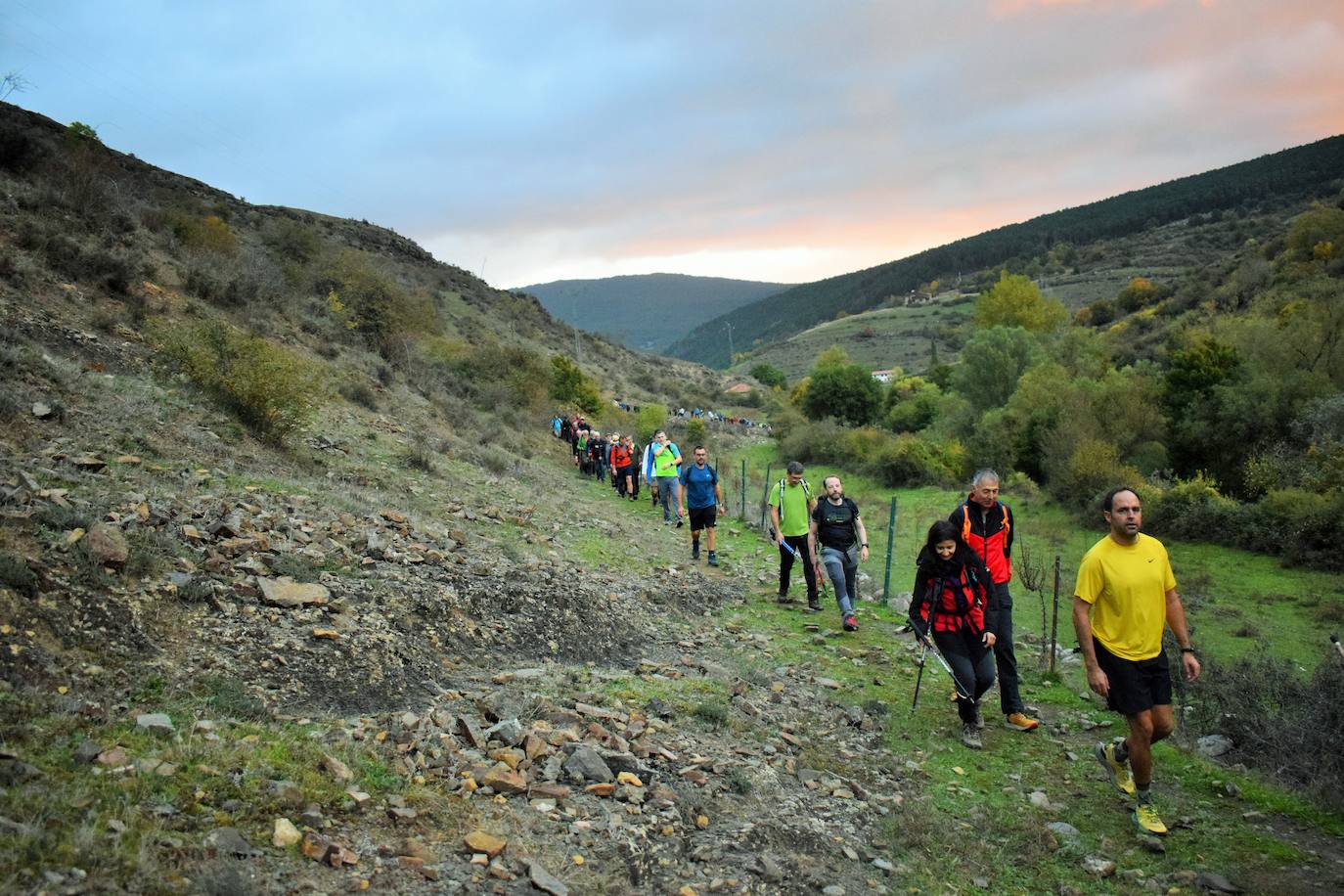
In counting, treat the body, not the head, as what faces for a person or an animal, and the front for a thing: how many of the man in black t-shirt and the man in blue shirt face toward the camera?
2

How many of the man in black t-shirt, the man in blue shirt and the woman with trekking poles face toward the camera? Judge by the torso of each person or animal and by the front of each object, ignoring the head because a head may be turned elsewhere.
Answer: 3

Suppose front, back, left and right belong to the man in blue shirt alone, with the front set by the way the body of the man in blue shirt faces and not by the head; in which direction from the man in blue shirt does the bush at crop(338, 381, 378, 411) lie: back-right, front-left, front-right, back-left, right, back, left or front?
back-right

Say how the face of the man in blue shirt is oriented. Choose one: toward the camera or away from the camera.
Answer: toward the camera

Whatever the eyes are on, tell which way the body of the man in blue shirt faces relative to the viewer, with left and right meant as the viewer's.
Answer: facing the viewer

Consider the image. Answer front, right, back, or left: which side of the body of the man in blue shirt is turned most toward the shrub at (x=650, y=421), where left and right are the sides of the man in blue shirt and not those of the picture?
back

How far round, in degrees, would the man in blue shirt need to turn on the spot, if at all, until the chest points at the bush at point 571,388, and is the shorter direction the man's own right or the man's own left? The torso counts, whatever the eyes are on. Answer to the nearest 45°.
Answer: approximately 180°

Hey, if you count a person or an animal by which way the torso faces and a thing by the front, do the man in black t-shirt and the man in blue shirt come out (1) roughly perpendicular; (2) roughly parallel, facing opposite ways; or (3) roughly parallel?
roughly parallel

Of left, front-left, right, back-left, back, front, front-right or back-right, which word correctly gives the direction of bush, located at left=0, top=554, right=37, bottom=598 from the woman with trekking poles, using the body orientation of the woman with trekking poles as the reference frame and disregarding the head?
front-right

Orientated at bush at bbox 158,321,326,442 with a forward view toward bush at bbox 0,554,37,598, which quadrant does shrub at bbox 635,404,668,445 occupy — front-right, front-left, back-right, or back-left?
back-left
